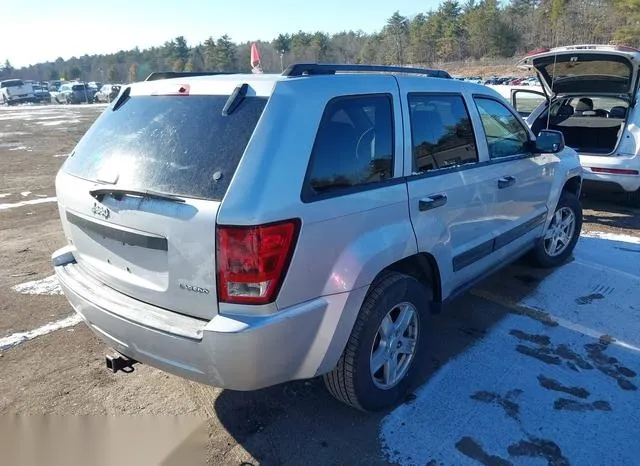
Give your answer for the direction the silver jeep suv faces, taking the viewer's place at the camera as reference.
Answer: facing away from the viewer and to the right of the viewer
